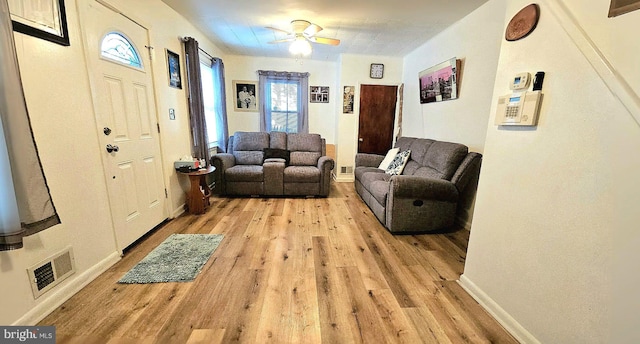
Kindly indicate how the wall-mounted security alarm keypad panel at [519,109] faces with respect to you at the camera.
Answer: facing the viewer and to the left of the viewer

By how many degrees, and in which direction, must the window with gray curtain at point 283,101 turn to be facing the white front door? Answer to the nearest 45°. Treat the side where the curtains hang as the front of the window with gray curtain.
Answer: approximately 45° to its right

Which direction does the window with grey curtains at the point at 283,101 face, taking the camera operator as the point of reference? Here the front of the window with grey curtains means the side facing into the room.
facing the viewer

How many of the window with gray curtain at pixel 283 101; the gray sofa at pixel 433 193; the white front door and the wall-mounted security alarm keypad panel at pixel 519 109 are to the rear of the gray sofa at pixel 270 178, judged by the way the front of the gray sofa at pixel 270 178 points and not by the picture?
1

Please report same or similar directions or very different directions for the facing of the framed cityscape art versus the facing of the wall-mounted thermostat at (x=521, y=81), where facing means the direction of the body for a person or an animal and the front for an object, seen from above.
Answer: same or similar directions

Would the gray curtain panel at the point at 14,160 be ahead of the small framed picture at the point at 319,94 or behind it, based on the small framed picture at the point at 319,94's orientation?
ahead

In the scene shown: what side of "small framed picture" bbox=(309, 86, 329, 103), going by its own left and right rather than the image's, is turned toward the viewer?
front

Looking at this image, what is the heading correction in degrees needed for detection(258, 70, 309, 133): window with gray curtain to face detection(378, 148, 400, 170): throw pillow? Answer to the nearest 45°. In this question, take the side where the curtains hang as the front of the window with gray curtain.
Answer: approximately 45° to its left

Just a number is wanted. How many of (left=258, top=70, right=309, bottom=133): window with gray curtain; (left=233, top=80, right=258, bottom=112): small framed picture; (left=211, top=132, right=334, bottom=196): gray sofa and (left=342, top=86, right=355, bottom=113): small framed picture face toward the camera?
4

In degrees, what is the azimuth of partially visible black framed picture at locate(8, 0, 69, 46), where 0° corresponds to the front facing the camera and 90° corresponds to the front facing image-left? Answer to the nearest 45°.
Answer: approximately 315°

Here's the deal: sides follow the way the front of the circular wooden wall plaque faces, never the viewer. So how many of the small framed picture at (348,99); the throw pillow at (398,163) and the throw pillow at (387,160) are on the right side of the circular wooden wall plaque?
3

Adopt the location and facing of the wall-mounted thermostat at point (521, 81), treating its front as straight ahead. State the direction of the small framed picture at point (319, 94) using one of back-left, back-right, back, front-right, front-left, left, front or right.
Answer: right

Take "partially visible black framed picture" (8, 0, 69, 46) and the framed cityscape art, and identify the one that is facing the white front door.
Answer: the framed cityscape art

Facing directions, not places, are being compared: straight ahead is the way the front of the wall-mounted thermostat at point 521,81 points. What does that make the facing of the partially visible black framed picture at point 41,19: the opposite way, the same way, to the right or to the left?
the opposite way

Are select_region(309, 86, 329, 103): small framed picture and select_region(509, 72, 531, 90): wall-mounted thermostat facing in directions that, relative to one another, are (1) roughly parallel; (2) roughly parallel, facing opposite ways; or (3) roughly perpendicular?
roughly perpendicular

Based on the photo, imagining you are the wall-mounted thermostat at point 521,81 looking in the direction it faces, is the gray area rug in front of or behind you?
in front

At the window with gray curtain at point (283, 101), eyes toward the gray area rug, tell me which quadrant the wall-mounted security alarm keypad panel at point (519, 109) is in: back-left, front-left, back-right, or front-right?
front-left

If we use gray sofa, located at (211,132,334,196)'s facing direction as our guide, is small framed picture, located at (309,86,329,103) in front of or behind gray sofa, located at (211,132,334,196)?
behind
